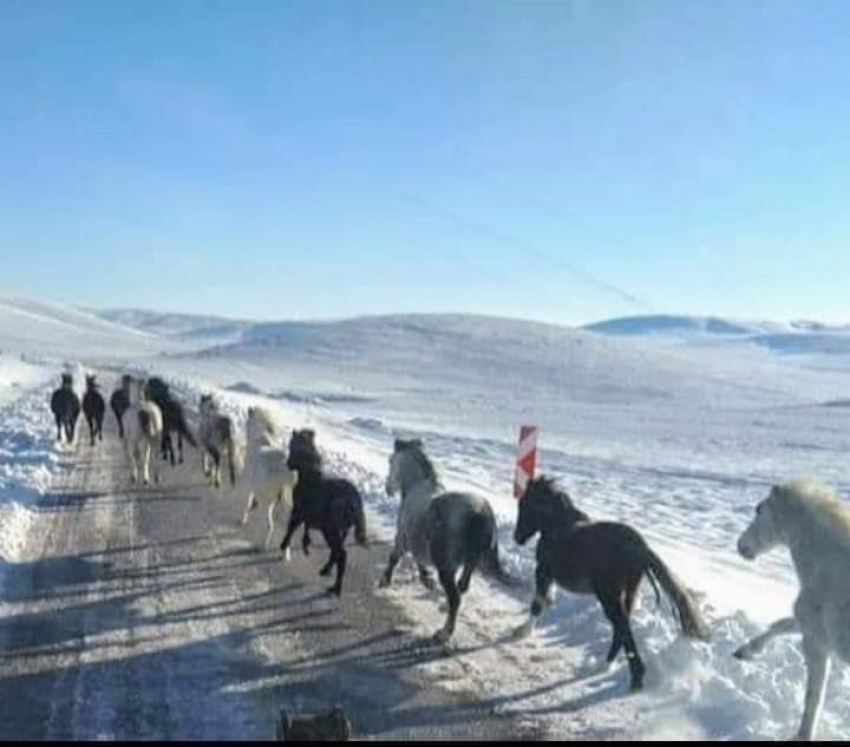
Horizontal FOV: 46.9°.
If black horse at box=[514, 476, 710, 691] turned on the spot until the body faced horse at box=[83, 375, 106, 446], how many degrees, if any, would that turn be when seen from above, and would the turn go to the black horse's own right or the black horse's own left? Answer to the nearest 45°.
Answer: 0° — it already faces it

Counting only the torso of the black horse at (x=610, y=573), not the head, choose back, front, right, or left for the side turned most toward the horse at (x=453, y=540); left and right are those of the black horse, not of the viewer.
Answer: front

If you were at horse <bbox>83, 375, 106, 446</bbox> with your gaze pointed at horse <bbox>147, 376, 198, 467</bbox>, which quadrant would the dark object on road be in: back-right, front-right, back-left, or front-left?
front-right

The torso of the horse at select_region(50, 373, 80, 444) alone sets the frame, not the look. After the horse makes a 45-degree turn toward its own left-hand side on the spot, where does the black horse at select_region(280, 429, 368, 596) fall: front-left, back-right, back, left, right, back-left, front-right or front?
back-left

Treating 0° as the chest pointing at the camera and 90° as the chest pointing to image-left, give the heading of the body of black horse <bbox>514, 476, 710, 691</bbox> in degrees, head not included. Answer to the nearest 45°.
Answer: approximately 135°

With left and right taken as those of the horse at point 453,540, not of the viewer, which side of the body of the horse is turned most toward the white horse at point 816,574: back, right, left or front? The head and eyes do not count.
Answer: back

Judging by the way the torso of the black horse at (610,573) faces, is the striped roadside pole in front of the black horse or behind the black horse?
in front

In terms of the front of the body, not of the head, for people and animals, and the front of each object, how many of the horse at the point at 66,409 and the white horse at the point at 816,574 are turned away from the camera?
1

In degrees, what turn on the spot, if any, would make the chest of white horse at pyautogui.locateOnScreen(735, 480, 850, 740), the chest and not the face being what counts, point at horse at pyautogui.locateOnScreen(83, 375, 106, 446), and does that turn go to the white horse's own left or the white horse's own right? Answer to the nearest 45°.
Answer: approximately 45° to the white horse's own right

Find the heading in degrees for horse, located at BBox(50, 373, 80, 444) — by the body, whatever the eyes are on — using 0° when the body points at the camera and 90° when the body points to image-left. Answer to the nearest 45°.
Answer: approximately 180°

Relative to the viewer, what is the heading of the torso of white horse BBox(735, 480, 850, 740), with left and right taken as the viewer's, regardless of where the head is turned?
facing to the left of the viewer

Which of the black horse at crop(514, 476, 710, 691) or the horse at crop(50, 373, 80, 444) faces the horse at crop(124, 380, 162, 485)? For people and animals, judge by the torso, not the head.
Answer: the black horse

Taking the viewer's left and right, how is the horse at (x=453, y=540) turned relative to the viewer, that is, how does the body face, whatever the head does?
facing away from the viewer and to the left of the viewer

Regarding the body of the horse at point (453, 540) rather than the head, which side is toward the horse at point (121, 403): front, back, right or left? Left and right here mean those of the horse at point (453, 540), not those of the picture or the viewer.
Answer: front

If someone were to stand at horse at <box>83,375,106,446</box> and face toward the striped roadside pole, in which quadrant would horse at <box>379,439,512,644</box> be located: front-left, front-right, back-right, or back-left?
front-right

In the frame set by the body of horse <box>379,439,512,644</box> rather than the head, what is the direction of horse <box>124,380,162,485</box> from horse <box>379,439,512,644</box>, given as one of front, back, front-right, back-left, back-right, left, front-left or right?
front

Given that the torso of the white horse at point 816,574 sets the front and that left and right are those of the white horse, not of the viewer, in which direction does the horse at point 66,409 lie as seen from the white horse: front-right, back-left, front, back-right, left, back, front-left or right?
front-right
